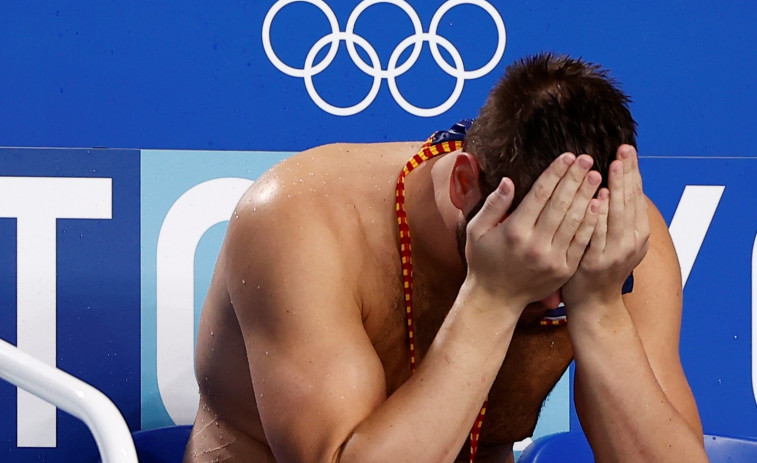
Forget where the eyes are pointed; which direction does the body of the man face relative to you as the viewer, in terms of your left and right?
facing the viewer and to the right of the viewer

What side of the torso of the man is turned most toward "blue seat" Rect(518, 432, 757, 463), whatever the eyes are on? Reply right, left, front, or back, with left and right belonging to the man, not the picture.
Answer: left
